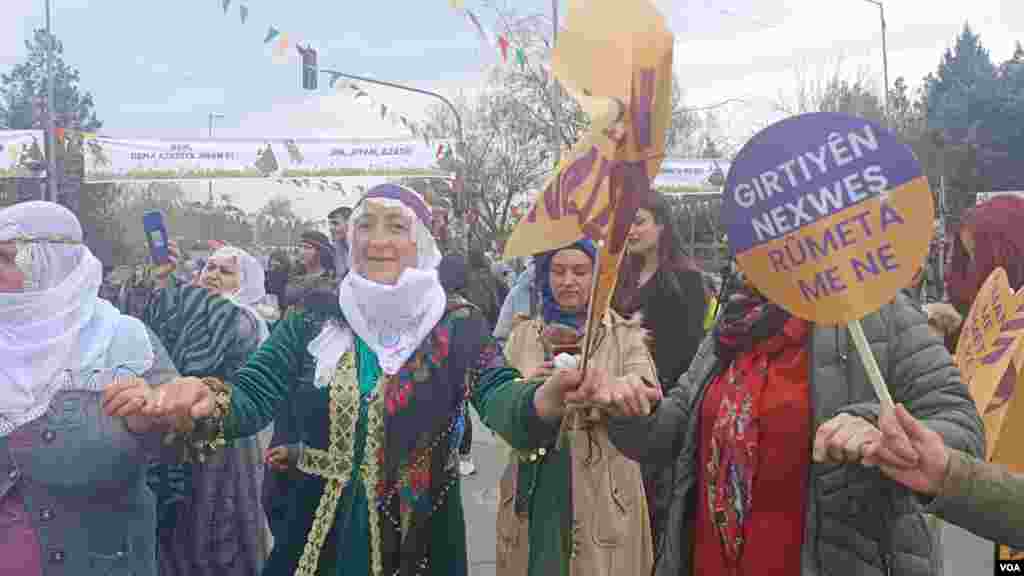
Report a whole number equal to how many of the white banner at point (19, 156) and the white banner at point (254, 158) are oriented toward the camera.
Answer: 2

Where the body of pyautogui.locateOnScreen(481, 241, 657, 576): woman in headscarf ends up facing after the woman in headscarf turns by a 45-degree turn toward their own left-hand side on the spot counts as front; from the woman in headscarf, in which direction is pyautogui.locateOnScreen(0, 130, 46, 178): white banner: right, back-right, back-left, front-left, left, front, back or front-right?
back

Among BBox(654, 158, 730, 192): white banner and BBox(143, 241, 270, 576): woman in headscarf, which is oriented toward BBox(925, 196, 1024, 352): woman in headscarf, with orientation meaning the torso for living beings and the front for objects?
the white banner

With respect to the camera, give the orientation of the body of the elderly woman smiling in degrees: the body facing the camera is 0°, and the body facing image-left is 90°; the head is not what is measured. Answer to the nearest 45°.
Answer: approximately 0°

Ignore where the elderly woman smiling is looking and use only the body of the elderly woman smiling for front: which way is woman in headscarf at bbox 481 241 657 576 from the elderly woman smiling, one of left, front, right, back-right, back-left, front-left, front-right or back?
back-left

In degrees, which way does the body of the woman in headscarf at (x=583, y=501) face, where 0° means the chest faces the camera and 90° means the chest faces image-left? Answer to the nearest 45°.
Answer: approximately 0°

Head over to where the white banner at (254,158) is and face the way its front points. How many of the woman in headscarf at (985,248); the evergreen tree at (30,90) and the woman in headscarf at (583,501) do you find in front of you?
2

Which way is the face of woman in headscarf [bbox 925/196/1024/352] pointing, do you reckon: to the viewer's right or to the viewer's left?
to the viewer's left

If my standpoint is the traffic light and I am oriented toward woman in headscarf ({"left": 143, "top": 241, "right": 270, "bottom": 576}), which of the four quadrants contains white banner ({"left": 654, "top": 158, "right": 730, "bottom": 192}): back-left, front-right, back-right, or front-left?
back-left
